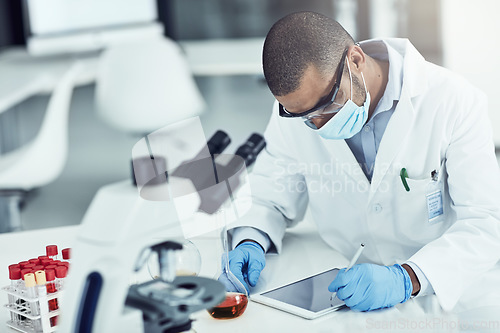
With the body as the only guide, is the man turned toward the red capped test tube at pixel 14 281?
yes

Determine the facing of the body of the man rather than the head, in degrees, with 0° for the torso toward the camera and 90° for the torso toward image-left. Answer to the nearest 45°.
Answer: approximately 45°

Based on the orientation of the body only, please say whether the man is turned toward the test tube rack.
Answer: yes

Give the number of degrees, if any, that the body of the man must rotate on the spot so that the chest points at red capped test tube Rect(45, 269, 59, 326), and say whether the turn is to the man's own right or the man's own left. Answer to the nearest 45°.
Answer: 0° — they already face it
